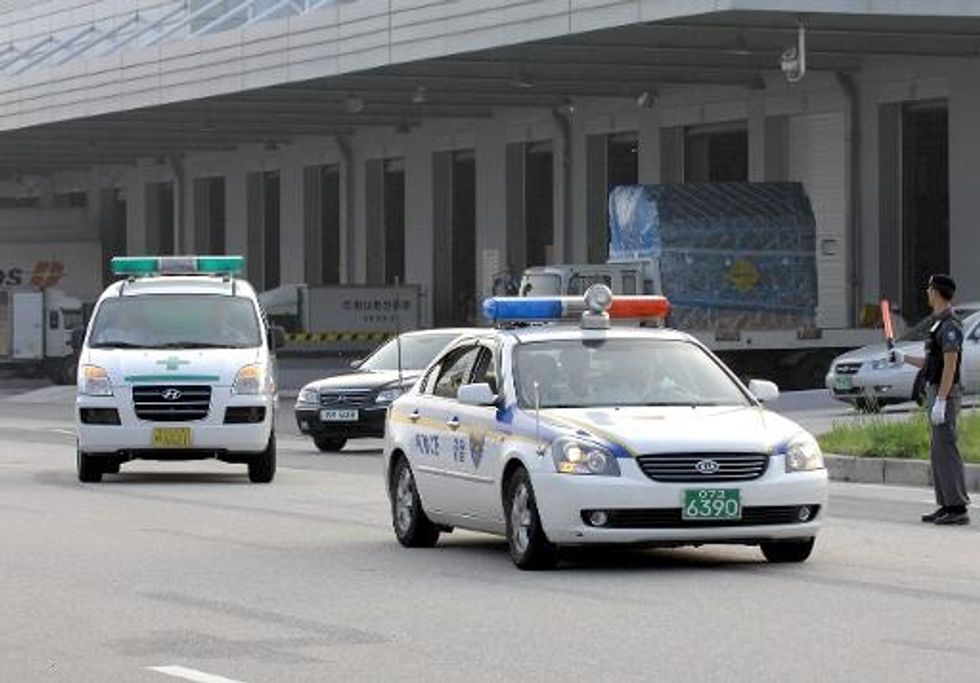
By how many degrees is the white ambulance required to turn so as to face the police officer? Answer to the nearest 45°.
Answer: approximately 45° to its left

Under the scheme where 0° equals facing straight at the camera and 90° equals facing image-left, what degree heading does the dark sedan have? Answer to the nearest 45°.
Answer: approximately 45°

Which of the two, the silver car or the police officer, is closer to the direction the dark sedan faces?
the police officer

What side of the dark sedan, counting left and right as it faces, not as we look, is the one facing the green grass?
left

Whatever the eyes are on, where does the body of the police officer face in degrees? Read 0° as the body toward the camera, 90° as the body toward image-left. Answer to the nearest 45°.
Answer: approximately 90°

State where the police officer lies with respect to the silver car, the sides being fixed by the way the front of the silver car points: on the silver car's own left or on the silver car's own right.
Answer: on the silver car's own left

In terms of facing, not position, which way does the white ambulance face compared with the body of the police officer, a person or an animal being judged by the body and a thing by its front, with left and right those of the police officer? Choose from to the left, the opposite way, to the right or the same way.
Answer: to the left

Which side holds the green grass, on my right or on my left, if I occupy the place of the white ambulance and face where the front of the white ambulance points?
on my left

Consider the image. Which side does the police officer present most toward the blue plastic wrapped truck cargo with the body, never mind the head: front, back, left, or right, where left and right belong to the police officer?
right

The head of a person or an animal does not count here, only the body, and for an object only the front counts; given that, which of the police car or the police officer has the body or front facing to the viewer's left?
the police officer

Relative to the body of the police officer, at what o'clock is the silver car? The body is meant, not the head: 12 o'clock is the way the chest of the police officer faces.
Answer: The silver car is roughly at 3 o'clock from the police officer.

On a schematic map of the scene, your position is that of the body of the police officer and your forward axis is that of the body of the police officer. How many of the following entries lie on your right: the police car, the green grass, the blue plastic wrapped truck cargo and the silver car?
3
